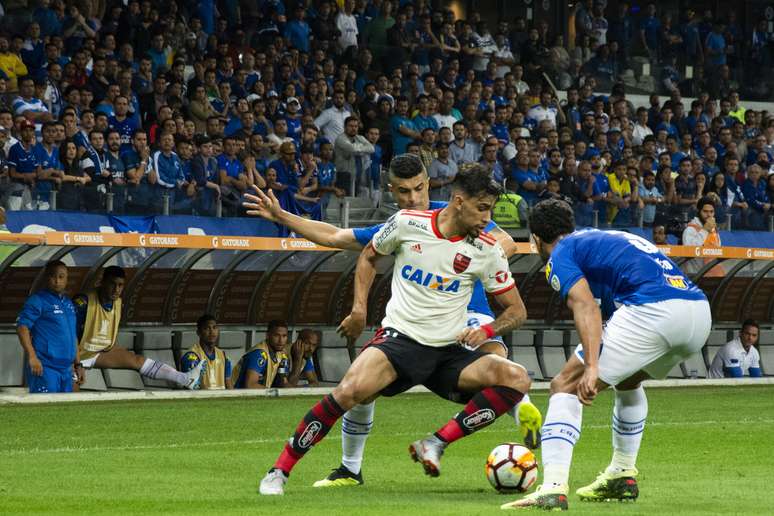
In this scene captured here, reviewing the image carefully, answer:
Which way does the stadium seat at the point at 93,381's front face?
toward the camera

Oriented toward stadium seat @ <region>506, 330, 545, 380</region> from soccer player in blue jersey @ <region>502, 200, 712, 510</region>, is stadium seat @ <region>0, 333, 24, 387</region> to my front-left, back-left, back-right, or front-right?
front-left

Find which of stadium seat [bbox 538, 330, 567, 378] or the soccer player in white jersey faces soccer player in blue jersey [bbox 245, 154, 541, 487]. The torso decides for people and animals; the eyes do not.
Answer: the stadium seat

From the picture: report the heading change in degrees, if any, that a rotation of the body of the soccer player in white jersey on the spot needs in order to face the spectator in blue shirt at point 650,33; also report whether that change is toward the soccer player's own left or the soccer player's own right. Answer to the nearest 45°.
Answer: approximately 180°

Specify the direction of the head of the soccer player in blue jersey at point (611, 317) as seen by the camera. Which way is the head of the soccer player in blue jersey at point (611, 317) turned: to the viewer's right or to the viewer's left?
to the viewer's left

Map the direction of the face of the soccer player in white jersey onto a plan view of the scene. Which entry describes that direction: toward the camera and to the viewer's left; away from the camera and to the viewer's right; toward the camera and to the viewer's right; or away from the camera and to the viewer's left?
toward the camera and to the viewer's right

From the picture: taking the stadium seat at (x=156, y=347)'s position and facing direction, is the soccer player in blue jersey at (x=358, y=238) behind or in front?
in front

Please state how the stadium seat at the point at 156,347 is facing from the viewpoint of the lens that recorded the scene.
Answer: facing the viewer

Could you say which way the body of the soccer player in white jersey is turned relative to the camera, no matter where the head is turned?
toward the camera
